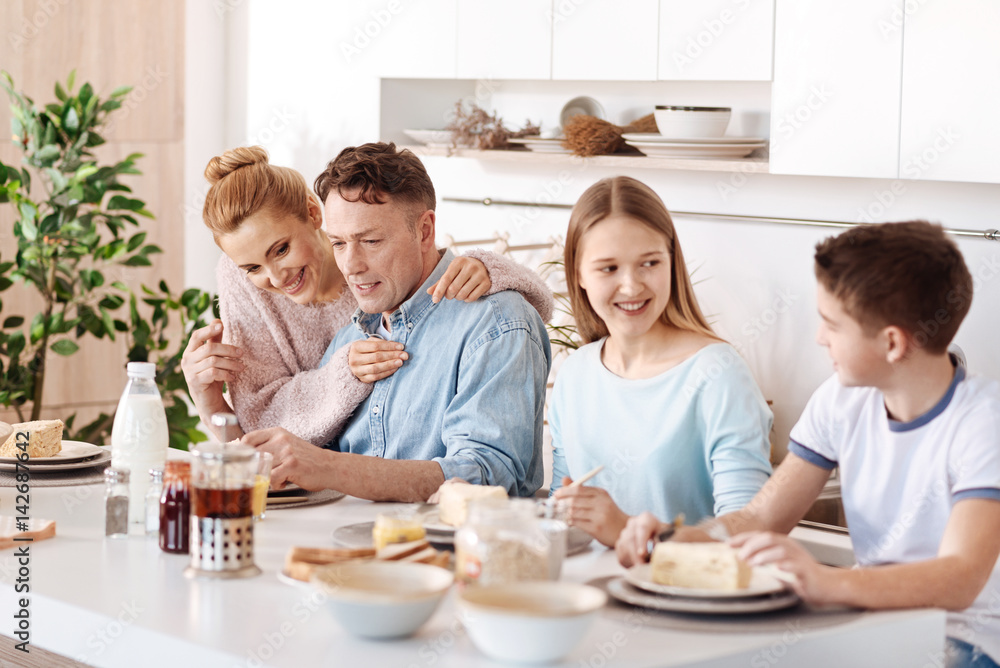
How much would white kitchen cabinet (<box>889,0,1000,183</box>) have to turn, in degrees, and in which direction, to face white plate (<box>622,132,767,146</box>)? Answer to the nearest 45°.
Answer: approximately 135° to its right

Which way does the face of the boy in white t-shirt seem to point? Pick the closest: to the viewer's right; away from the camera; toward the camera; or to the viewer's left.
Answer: to the viewer's left

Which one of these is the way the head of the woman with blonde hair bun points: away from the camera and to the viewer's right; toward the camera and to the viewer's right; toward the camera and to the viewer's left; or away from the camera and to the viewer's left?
toward the camera and to the viewer's right

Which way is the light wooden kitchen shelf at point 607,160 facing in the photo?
toward the camera

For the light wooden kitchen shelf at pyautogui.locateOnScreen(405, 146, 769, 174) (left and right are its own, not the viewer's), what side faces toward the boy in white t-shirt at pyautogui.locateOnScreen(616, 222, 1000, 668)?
front

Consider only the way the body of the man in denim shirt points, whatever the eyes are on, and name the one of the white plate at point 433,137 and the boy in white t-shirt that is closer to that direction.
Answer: the boy in white t-shirt

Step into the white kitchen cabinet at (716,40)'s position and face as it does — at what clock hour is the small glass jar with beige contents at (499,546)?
The small glass jar with beige contents is roughly at 12 o'clock from the white kitchen cabinet.

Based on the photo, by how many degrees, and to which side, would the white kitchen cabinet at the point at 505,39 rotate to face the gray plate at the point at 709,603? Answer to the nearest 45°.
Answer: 0° — it already faces it

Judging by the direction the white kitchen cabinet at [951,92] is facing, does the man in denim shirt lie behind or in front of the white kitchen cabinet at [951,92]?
in front

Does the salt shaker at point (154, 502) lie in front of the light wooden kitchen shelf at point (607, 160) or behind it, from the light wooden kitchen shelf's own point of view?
in front

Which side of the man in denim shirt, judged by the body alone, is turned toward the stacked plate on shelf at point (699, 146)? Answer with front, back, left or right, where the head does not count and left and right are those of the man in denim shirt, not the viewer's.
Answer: back
